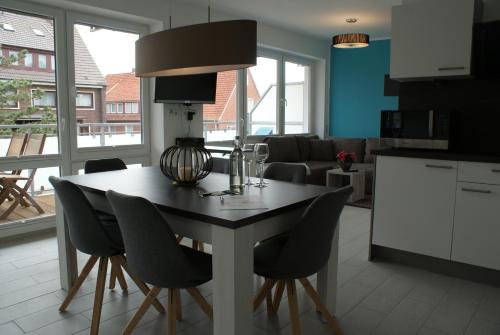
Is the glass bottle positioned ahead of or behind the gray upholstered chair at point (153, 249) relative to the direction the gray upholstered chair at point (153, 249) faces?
ahead

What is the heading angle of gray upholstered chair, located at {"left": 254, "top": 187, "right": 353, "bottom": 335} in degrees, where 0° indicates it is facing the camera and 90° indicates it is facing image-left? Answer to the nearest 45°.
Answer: approximately 135°

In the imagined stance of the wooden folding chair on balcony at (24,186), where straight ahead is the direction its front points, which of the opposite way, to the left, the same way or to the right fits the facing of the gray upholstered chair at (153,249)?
the opposite way

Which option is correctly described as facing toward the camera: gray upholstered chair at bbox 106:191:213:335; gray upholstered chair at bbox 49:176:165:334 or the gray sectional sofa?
the gray sectional sofa

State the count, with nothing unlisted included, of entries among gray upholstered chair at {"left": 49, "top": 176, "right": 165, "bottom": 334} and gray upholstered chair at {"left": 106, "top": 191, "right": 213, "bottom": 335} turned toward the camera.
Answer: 0

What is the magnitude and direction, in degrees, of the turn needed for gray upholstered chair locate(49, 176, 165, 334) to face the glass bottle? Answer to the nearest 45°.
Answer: approximately 45° to its right

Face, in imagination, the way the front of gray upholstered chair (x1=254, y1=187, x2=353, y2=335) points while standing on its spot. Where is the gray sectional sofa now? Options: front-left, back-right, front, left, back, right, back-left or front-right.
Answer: front-right

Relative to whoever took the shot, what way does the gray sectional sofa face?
facing the viewer

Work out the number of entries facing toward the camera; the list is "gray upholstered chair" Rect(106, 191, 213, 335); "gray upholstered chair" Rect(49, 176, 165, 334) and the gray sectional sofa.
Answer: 1

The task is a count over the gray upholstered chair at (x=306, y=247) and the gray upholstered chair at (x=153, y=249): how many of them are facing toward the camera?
0

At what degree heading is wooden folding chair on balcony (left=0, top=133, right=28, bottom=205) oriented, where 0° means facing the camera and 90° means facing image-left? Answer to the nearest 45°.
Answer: approximately 45°

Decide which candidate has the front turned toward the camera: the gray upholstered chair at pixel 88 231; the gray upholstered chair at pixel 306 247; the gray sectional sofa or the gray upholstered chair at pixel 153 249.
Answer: the gray sectional sofa

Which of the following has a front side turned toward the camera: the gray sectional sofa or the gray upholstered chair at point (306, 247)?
the gray sectional sofa

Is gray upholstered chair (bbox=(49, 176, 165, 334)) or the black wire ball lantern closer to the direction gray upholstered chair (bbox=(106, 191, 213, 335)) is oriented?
the black wire ball lantern

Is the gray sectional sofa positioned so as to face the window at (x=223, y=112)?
no

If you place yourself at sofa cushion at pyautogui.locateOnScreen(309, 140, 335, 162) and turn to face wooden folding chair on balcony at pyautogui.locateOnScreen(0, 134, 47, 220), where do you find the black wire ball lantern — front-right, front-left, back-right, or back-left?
front-left

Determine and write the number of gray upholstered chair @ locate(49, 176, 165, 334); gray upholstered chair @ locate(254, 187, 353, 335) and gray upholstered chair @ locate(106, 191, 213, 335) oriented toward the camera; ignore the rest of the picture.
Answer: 0

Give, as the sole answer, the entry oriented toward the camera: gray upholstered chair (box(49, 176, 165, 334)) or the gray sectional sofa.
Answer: the gray sectional sofa
